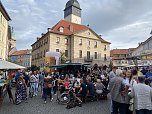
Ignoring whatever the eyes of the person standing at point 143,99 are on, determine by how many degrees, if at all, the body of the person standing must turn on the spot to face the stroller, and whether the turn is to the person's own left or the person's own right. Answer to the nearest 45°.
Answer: approximately 45° to the person's own left

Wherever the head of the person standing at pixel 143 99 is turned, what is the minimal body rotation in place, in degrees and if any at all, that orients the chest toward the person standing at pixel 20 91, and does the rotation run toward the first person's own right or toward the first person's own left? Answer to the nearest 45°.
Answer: approximately 45° to the first person's own left

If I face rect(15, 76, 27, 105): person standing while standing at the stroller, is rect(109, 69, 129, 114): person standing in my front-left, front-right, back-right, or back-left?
back-left

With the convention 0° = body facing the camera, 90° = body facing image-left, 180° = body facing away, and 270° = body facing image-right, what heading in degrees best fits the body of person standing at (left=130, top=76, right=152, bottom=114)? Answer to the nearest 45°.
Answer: approximately 180°

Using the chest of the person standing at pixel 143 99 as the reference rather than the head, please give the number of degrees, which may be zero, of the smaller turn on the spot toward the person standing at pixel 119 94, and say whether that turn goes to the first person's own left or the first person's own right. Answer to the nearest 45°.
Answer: approximately 45° to the first person's own left
